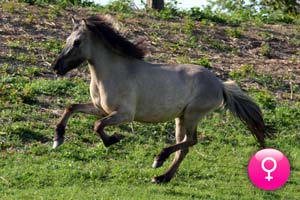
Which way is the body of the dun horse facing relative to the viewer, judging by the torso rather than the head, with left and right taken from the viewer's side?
facing to the left of the viewer
